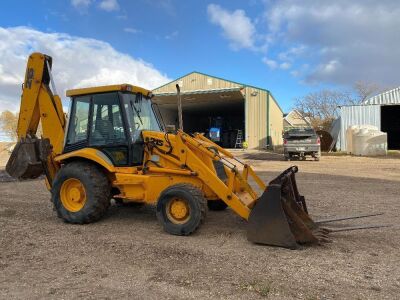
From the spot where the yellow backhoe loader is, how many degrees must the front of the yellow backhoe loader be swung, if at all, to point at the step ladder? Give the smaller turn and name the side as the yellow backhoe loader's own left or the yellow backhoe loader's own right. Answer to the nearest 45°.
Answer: approximately 135° to the yellow backhoe loader's own left

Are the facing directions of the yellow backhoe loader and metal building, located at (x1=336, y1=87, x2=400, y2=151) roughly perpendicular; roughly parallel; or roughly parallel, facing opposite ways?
roughly perpendicular

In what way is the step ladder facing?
toward the camera

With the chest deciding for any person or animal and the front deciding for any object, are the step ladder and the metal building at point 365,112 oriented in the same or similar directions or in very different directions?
same or similar directions

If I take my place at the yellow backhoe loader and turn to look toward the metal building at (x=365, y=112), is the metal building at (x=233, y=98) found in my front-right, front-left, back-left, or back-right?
front-left

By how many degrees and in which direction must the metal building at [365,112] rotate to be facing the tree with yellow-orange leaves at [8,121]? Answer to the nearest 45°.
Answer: approximately 90° to its right

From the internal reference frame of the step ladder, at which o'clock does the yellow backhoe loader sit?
The yellow backhoe loader is roughly at 12 o'clock from the step ladder.

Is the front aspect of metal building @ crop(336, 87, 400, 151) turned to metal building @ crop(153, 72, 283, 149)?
no

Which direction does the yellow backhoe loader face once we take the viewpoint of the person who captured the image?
facing the viewer and to the right of the viewer

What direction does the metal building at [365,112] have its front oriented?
toward the camera

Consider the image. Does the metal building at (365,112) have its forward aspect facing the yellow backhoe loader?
yes

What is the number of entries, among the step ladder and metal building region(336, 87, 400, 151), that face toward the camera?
2

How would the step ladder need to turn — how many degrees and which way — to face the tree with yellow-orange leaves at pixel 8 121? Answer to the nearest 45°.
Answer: approximately 90° to its right
